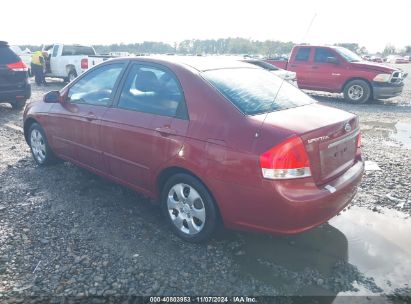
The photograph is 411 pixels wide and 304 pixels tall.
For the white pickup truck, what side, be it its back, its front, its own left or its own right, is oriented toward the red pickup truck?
back

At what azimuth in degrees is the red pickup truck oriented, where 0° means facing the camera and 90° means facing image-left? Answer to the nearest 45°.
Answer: approximately 315°

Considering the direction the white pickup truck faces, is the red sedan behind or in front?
behind

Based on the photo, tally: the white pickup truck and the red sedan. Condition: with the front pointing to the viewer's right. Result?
0

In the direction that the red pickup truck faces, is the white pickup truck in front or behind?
behind

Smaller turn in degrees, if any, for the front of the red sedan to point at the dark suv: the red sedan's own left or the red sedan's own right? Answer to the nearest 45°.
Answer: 0° — it already faces it

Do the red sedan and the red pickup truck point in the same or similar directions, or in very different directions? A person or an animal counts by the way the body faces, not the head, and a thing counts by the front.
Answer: very different directions

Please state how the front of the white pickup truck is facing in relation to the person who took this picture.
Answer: facing away from the viewer and to the left of the viewer

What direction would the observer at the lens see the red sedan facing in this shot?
facing away from the viewer and to the left of the viewer

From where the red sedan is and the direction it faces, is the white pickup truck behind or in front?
in front
